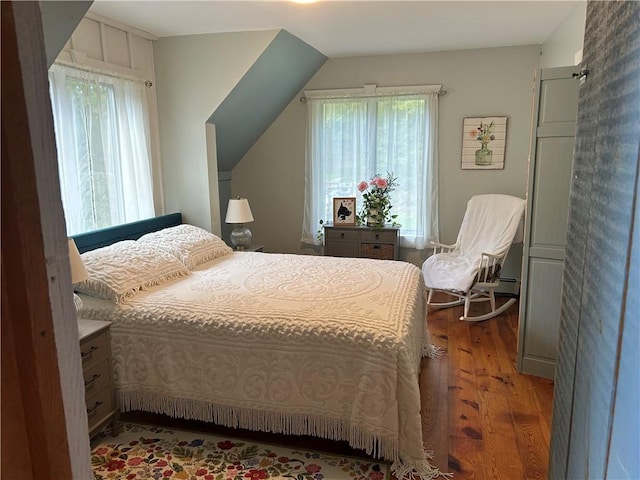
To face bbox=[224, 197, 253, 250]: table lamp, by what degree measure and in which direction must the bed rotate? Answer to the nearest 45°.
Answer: approximately 90° to its left

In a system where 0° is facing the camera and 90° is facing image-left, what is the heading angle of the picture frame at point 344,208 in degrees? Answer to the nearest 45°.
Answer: approximately 0°

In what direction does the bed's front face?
to the viewer's right

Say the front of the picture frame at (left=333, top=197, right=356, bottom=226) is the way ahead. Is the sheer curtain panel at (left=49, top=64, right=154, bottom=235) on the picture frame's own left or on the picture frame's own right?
on the picture frame's own right

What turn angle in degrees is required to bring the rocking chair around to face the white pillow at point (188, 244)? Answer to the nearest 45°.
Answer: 0° — it already faces it

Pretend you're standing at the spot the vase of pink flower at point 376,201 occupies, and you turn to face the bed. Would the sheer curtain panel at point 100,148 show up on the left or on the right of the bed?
right

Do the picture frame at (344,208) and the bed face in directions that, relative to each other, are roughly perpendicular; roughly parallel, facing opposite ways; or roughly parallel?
roughly perpendicular

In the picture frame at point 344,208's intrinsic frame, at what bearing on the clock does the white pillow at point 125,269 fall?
The white pillow is roughly at 1 o'clock from the picture frame.

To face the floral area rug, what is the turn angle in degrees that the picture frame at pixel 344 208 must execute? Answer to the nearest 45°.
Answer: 0° — it already faces it
